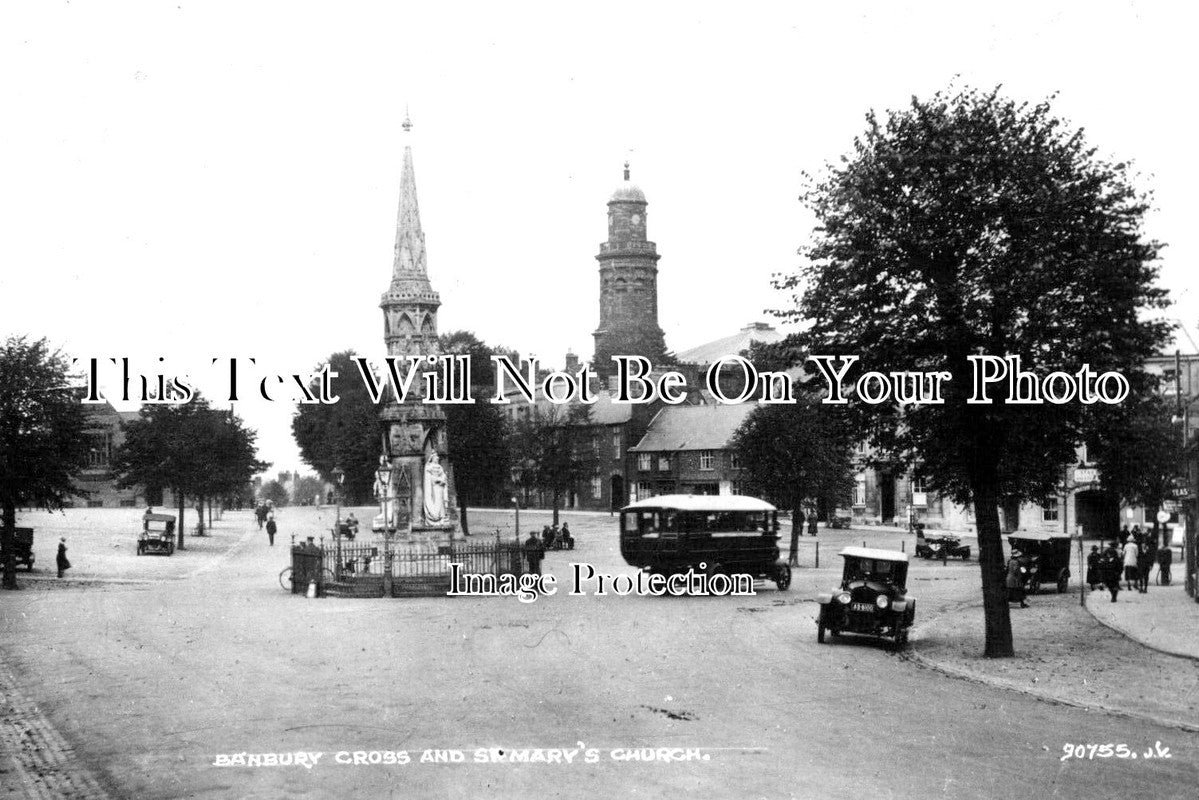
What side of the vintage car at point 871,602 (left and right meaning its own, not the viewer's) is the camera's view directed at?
front

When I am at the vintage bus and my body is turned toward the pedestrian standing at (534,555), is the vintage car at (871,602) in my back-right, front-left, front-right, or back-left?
back-left

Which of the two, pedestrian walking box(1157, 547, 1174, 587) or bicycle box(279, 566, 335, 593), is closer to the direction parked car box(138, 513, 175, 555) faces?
the bicycle

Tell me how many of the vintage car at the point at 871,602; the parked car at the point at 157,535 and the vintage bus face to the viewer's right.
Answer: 1

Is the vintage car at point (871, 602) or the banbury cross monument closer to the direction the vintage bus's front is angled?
the vintage car

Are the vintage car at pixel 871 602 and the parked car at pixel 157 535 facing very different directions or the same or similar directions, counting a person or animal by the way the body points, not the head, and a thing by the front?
same or similar directions

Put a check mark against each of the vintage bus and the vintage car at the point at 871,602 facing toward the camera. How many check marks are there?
1

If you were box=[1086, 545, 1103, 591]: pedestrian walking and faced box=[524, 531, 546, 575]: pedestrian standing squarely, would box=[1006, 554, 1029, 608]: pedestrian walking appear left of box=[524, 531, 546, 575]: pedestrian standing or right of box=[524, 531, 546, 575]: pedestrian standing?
left

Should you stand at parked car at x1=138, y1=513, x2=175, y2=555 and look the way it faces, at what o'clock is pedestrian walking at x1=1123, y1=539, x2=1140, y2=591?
The pedestrian walking is roughly at 9 o'clock from the parked car.

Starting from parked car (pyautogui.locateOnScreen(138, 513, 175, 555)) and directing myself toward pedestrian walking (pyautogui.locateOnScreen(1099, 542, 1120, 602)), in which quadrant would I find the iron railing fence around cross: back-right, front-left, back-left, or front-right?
front-right

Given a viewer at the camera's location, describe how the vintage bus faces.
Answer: facing to the right of the viewer

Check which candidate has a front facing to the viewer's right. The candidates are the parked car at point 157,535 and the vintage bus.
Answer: the vintage bus
